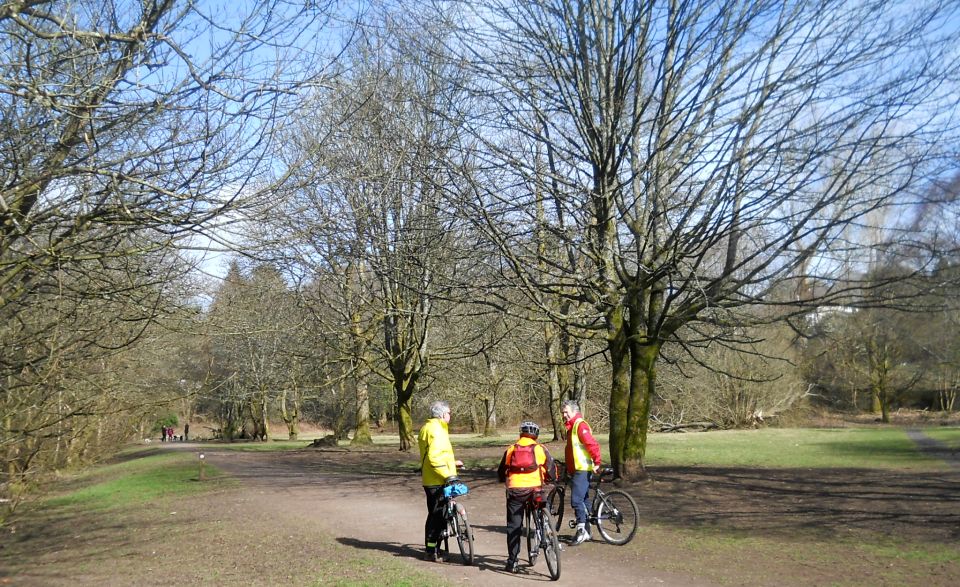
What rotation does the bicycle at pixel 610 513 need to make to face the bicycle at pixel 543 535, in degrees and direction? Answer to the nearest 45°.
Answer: approximately 135° to its left

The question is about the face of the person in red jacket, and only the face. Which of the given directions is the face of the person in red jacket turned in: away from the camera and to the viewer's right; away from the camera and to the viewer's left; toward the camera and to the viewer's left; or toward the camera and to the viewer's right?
toward the camera and to the viewer's left

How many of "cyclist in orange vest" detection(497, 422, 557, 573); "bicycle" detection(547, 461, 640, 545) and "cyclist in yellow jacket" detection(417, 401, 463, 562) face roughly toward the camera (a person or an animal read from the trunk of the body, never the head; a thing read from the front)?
0

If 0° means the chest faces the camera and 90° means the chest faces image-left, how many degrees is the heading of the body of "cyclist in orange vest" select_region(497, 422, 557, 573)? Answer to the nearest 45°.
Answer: approximately 180°

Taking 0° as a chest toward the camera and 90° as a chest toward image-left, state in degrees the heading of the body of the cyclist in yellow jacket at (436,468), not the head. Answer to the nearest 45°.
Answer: approximately 225°

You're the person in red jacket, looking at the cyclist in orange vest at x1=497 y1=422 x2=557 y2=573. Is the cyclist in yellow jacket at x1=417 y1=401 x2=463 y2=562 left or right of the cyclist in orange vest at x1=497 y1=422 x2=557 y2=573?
right

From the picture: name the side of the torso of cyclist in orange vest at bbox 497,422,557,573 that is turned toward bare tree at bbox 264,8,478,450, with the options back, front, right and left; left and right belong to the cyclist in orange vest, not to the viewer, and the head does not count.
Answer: front

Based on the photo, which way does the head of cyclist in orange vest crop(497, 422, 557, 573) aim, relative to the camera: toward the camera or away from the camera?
away from the camera

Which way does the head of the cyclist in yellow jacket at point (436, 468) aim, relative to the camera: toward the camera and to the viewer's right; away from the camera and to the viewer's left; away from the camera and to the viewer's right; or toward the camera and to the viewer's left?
away from the camera and to the viewer's right
